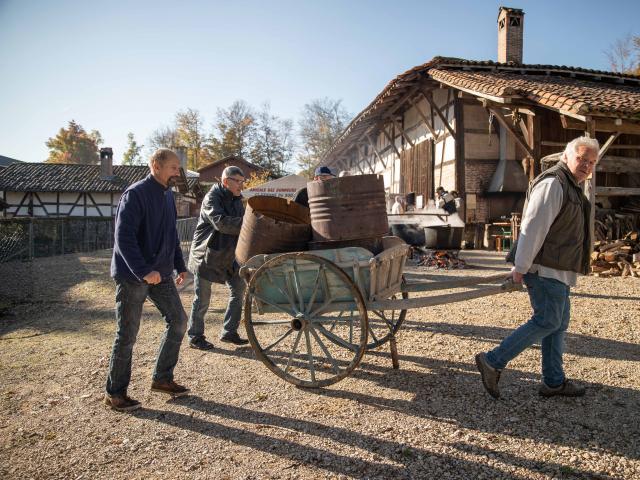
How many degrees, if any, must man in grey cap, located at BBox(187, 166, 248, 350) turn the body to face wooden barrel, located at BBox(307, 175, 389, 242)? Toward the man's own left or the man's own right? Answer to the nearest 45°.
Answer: approximately 45° to the man's own right

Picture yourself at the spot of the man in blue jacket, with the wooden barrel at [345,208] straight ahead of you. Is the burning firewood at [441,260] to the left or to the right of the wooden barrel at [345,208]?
left

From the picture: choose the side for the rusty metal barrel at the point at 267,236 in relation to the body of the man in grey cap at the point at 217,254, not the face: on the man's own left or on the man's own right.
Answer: on the man's own right

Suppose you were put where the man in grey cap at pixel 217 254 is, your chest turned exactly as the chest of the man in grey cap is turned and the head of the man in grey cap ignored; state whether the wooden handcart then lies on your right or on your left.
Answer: on your right

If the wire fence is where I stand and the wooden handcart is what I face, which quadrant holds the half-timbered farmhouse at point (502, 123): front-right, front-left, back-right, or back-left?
front-left

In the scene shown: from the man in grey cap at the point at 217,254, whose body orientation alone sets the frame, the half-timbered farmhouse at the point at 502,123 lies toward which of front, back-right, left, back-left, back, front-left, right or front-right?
front-left

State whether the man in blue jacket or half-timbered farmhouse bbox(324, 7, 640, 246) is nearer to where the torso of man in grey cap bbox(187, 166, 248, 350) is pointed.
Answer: the half-timbered farmhouse

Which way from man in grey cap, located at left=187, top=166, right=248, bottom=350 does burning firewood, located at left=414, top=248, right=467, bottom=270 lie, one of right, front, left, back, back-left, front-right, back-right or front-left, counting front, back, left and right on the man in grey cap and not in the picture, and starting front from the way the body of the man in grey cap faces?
front-left

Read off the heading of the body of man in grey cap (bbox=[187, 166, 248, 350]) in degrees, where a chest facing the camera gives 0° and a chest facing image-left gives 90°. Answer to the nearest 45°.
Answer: approximately 270°
